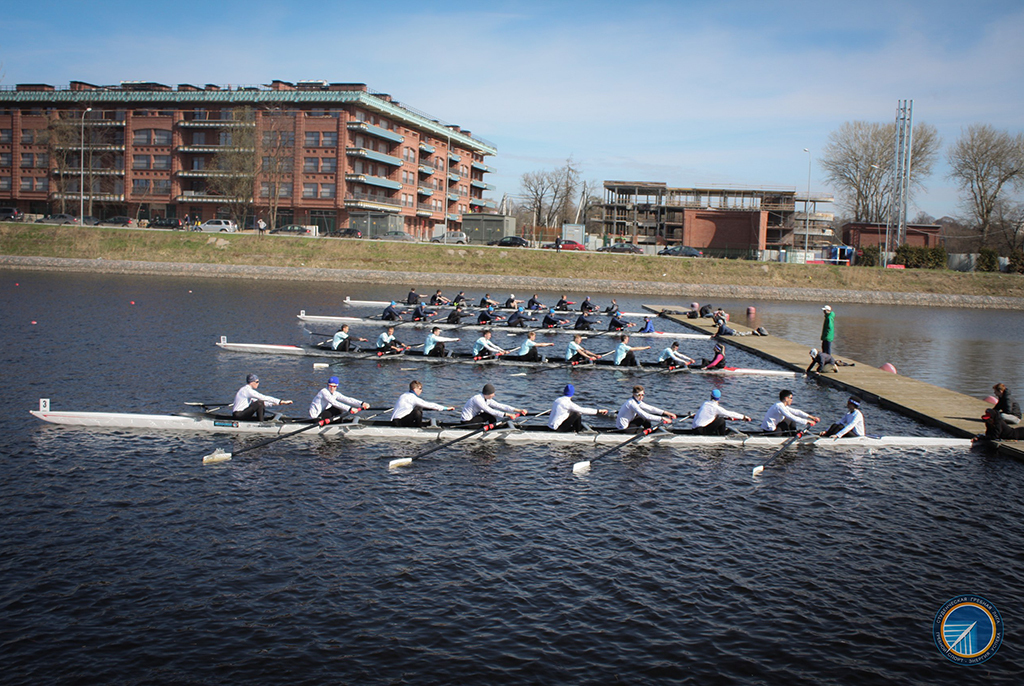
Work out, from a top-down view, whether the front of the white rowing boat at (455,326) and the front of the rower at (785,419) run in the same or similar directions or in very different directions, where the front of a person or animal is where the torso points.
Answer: very different directions

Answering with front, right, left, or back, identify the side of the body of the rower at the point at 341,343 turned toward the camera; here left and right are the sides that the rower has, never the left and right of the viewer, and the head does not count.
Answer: right

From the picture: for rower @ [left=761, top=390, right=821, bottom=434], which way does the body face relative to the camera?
to the viewer's right

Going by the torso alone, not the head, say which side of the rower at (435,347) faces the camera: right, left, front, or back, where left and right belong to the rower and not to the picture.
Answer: right

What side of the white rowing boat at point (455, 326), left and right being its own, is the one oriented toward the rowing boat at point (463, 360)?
left

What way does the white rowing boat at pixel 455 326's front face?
to the viewer's left

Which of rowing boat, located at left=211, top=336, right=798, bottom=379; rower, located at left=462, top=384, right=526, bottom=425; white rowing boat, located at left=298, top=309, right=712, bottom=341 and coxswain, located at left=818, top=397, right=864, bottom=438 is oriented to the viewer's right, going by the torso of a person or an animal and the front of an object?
the rower

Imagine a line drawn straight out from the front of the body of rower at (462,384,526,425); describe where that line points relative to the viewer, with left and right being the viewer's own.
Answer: facing to the right of the viewer

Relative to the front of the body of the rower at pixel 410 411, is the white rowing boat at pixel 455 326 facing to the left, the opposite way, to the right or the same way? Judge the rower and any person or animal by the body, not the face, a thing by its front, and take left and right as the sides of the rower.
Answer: the opposite way

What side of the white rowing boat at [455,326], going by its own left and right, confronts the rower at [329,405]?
left

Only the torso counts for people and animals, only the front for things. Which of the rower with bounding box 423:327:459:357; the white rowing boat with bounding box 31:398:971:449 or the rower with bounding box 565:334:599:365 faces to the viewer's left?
the white rowing boat

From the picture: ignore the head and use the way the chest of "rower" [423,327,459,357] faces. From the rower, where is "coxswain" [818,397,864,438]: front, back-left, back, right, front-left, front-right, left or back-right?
front-right

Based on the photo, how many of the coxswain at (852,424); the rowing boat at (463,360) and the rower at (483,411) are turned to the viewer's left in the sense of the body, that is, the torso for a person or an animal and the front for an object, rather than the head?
2

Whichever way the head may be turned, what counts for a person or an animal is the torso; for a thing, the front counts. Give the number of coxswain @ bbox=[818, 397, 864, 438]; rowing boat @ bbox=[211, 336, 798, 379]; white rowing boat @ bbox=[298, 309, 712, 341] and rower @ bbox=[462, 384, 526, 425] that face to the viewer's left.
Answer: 3

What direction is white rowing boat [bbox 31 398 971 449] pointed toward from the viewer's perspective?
to the viewer's left
